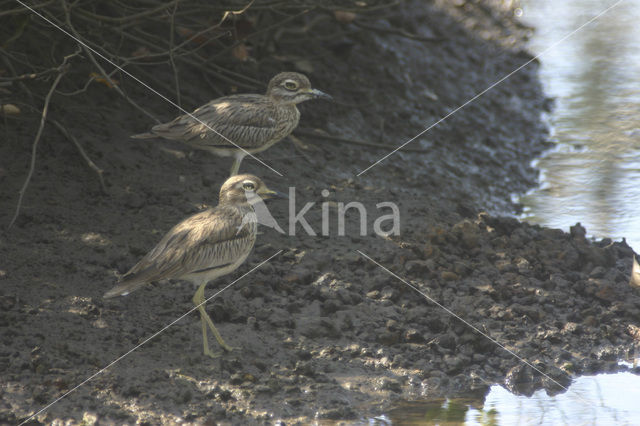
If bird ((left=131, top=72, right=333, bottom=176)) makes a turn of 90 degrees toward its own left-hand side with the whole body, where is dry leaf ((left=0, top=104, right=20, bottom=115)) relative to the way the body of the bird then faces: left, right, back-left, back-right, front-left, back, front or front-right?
left

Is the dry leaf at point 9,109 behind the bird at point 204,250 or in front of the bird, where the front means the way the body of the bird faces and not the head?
behind

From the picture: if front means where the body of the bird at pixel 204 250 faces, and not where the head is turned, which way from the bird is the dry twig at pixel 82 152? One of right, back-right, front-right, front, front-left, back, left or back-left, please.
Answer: back-left

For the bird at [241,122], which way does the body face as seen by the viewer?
to the viewer's right

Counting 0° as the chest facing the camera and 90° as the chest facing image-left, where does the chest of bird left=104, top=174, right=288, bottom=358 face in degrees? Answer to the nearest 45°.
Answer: approximately 270°

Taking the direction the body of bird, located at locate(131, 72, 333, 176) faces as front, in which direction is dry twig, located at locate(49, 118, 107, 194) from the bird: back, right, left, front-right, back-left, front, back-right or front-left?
back
